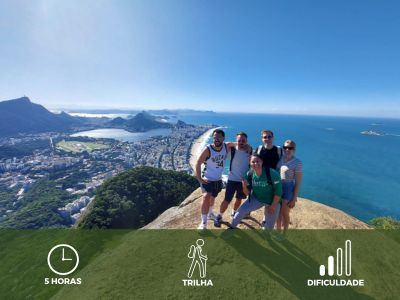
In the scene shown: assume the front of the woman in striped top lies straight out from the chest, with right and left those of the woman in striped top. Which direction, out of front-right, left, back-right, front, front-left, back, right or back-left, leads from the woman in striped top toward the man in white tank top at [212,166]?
front-right

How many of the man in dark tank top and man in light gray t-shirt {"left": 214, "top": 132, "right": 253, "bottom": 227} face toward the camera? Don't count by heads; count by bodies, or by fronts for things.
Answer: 2

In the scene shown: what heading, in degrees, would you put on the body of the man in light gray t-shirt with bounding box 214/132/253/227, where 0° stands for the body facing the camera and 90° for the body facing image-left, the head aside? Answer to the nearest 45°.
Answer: approximately 0°

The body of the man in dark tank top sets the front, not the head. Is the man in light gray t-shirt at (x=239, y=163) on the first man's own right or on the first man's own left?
on the first man's own right

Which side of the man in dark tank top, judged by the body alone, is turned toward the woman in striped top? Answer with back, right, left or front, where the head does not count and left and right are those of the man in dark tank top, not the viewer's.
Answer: left
